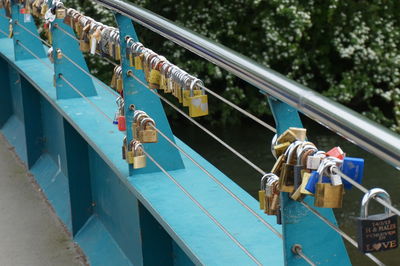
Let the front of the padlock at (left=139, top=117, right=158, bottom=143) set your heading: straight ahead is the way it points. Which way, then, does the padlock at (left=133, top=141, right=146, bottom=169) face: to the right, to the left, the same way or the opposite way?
the same way

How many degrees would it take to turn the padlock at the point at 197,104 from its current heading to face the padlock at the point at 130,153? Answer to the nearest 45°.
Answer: approximately 135° to its right

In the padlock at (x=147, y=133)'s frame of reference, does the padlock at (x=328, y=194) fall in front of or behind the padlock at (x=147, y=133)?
in front

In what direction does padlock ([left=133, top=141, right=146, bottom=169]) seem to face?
toward the camera

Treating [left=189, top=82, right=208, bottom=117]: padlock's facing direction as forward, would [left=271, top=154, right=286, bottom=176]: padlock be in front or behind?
in front

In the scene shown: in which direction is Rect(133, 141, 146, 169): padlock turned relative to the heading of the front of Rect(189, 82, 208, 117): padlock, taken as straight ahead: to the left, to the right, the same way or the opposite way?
the same way

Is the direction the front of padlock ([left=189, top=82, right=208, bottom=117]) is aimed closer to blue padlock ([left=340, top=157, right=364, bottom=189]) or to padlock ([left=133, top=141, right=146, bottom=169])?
the blue padlock

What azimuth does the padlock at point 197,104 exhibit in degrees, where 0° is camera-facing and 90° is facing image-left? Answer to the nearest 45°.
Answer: approximately 0°

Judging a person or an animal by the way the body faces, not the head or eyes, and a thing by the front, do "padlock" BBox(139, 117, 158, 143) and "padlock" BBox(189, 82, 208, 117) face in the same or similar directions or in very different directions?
same or similar directions

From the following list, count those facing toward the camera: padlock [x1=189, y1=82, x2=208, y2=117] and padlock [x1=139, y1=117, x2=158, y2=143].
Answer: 2

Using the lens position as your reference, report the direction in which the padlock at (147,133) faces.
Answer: facing the viewer
